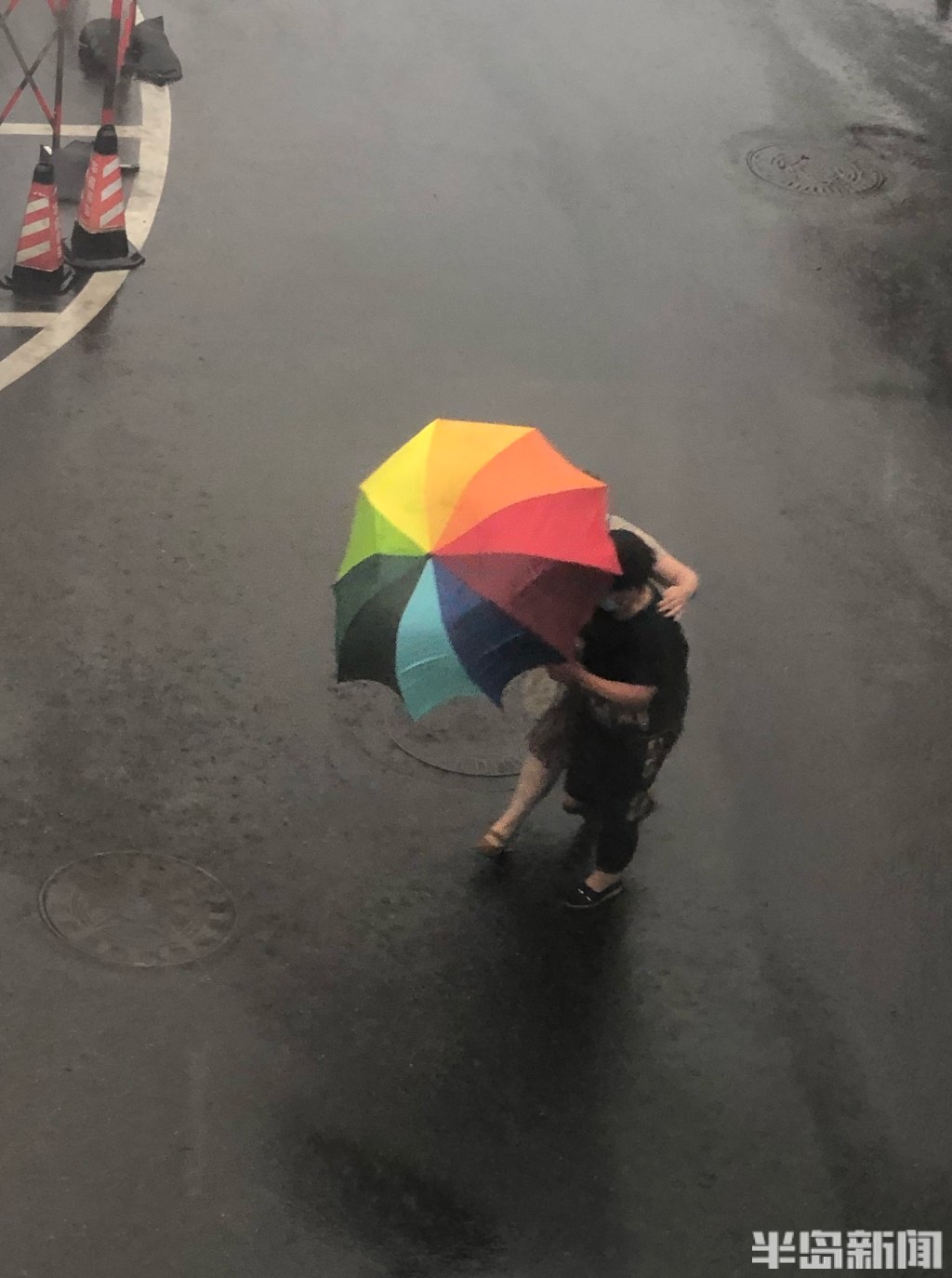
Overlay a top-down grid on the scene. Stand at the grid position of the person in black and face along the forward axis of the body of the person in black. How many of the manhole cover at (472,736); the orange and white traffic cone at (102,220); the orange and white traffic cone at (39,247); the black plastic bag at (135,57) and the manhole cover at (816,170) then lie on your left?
0

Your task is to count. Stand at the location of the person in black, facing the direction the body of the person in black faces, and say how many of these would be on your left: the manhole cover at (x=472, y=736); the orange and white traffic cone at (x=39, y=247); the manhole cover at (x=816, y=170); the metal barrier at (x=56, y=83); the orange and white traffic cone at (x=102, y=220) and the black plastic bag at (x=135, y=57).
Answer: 0

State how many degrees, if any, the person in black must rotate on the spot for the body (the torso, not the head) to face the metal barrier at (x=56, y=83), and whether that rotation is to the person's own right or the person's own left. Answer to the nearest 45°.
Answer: approximately 90° to the person's own right

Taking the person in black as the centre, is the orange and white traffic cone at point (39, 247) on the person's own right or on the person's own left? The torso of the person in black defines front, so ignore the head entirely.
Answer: on the person's own right

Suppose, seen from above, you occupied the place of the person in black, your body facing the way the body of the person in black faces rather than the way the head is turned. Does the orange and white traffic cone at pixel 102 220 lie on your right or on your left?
on your right

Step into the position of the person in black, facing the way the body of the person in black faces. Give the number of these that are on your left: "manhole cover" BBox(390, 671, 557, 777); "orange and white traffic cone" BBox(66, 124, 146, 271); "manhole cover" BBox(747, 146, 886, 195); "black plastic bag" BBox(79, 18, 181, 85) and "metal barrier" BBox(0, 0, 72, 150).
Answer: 0

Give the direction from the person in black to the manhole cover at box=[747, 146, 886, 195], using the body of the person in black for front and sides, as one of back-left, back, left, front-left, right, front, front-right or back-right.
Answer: back-right

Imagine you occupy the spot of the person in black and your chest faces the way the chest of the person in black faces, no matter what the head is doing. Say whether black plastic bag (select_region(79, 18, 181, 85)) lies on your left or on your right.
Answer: on your right

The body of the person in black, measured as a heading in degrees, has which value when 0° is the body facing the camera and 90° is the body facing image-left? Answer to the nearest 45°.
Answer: approximately 45°

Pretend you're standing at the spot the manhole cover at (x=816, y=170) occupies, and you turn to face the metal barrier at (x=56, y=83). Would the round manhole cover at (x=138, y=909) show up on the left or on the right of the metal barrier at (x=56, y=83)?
left

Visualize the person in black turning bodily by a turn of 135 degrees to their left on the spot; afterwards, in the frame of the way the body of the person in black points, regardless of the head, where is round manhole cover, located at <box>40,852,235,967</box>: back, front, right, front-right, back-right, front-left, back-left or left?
back

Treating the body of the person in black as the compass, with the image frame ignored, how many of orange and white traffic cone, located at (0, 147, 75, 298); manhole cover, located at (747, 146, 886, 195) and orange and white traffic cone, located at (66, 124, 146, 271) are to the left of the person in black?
0
